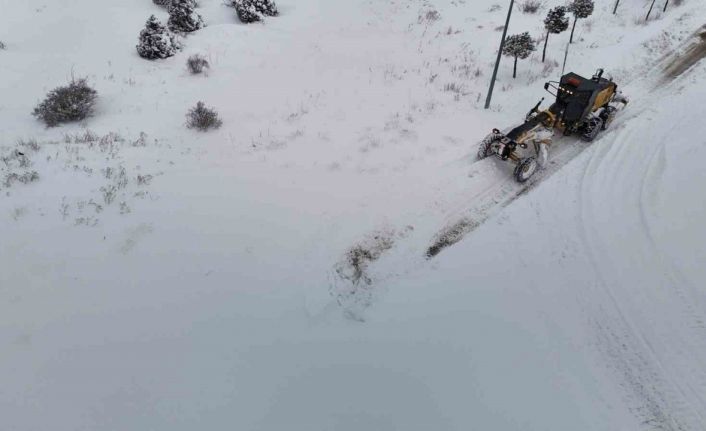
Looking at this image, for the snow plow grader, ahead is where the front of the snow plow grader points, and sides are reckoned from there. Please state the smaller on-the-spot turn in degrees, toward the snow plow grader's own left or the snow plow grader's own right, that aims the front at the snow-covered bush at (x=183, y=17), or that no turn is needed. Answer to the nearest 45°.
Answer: approximately 45° to the snow plow grader's own right

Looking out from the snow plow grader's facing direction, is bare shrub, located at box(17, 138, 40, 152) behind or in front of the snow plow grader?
in front

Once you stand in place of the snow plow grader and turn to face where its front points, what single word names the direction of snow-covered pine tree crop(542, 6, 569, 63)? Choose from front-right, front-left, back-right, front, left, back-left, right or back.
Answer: back-right

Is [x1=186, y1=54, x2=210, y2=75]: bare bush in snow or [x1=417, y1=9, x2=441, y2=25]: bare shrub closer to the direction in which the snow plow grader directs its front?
the bare bush in snow

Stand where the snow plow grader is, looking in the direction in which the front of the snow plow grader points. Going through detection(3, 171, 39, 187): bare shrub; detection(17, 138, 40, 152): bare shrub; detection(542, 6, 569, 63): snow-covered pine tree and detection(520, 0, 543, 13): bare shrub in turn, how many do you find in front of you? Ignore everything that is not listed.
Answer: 2

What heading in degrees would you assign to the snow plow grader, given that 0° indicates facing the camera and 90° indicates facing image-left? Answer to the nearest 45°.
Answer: approximately 45°

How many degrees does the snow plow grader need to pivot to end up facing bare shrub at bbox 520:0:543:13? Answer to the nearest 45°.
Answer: approximately 135° to its right

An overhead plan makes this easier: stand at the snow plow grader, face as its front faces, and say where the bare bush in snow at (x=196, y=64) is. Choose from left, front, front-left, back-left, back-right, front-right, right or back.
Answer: front-right

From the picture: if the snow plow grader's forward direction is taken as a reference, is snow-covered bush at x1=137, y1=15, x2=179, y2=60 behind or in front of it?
in front
